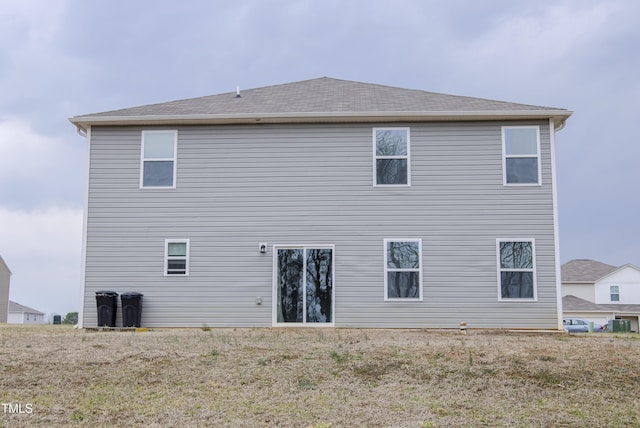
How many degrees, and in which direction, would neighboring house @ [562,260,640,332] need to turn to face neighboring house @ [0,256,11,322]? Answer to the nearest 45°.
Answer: approximately 45° to its right

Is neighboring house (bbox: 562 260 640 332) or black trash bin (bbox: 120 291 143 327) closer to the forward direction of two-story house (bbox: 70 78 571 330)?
the neighboring house

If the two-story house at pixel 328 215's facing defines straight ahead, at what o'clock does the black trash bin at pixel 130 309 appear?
The black trash bin is roughly at 9 o'clock from the two-story house.

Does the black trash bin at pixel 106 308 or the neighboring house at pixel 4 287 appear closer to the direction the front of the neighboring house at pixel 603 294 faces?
the black trash bin

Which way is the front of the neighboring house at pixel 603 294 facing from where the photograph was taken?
facing the viewer

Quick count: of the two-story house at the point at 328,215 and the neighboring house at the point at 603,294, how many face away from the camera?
1

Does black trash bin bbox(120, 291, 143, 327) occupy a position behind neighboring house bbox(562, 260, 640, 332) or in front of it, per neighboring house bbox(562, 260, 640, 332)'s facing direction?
in front

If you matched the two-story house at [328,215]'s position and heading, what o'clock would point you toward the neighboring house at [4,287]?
The neighboring house is roughly at 11 o'clock from the two-story house.

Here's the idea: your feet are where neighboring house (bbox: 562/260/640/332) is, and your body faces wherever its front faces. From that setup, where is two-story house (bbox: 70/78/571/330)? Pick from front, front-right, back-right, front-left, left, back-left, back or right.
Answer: front

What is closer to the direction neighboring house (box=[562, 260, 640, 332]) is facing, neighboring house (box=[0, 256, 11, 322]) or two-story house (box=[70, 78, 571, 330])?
the two-story house

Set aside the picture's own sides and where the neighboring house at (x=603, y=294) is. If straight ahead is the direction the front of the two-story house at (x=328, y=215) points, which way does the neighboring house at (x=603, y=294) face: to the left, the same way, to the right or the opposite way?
the opposite way

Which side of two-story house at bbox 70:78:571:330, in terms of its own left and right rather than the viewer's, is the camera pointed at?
back

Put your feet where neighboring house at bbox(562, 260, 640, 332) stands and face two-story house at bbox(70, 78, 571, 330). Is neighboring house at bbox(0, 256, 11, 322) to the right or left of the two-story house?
right

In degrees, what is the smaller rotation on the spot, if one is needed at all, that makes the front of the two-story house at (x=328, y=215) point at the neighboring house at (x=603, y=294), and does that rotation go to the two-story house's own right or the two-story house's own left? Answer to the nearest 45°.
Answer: approximately 45° to the two-story house's own right
